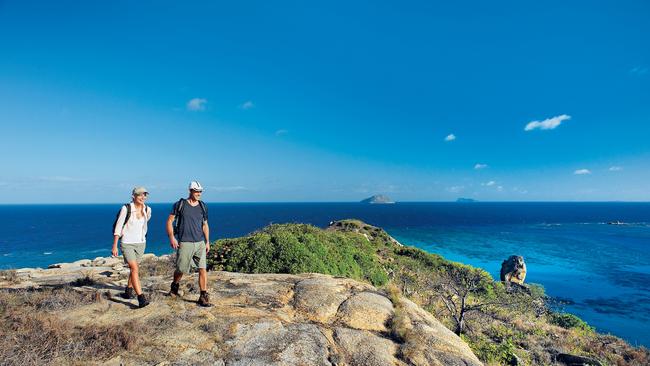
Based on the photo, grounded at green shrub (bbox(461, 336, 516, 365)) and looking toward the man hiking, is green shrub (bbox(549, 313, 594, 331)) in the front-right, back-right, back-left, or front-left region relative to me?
back-right

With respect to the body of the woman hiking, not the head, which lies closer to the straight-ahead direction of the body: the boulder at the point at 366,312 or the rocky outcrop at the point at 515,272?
the boulder

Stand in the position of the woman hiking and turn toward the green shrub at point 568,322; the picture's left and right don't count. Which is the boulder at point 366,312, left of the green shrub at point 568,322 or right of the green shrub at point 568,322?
right

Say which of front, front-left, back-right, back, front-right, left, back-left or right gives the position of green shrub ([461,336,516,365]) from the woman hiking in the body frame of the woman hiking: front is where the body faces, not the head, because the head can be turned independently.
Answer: front-left

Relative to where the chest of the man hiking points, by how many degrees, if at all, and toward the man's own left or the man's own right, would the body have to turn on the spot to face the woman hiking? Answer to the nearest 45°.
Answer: approximately 135° to the man's own right

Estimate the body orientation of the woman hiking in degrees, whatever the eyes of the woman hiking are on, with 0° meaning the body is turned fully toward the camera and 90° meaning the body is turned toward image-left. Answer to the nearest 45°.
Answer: approximately 315°

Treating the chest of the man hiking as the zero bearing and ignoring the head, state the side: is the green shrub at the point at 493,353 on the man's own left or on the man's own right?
on the man's own left

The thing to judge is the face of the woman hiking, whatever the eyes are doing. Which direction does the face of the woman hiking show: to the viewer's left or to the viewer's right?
to the viewer's right

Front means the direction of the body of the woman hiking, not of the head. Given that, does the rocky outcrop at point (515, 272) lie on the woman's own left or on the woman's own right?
on the woman's own left
